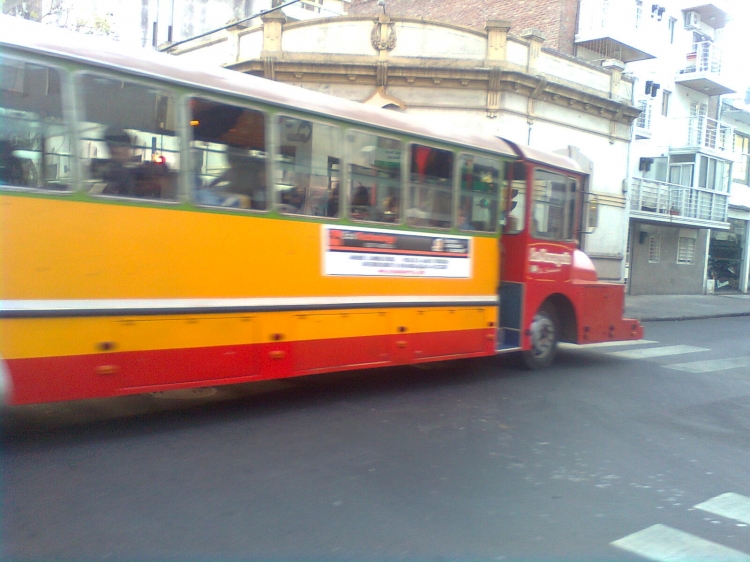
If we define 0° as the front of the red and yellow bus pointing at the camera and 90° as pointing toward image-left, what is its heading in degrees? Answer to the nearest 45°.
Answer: approximately 225°

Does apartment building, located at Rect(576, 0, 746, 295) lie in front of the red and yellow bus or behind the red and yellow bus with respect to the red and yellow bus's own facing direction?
in front

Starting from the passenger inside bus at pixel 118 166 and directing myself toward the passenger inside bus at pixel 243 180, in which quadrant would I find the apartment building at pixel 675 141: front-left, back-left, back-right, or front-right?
front-left

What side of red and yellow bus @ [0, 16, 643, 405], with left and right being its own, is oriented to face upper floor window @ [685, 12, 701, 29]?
front
